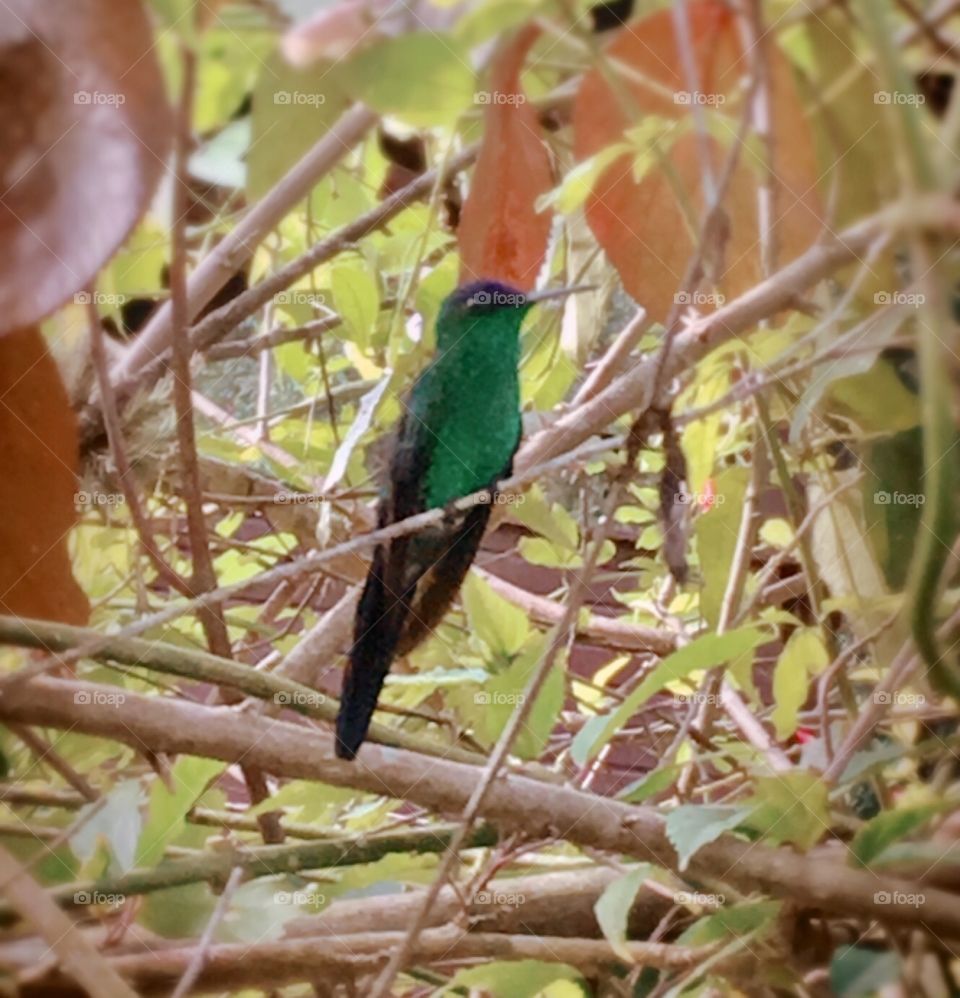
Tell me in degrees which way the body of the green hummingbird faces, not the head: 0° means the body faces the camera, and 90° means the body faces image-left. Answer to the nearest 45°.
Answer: approximately 270°
